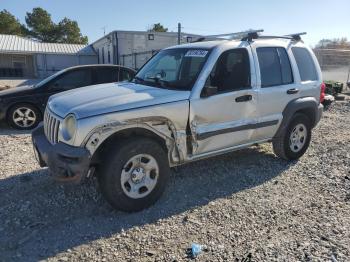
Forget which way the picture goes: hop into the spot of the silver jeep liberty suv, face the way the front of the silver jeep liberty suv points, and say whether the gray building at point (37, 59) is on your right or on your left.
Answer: on your right

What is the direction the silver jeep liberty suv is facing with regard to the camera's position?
facing the viewer and to the left of the viewer
